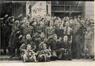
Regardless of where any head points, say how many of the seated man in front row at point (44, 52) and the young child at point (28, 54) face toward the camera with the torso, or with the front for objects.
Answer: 2

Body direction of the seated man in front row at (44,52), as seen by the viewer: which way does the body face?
toward the camera

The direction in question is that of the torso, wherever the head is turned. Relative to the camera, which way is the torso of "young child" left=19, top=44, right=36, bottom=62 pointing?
toward the camera

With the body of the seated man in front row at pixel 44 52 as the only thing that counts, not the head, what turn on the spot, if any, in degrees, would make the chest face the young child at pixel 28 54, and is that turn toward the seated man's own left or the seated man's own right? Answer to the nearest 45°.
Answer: approximately 90° to the seated man's own right

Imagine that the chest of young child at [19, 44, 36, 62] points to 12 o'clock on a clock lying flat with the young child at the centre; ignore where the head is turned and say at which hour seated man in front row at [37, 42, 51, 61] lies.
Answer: The seated man in front row is roughly at 9 o'clock from the young child.
